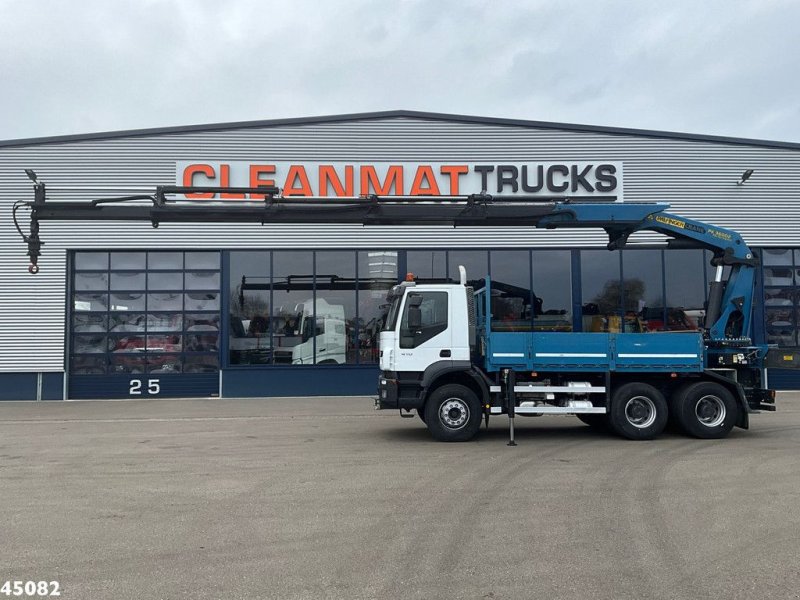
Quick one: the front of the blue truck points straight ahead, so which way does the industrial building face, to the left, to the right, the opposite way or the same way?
to the left

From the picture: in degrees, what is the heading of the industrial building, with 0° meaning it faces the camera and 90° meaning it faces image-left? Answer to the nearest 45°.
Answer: approximately 0°

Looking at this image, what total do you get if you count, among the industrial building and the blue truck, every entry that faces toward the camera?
1

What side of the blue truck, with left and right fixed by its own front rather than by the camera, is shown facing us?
left
